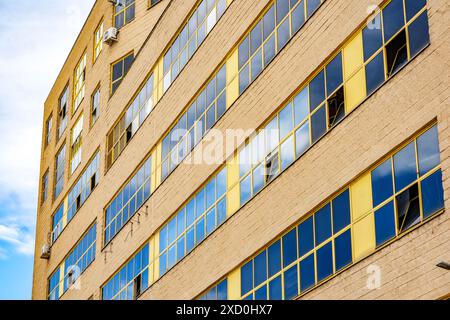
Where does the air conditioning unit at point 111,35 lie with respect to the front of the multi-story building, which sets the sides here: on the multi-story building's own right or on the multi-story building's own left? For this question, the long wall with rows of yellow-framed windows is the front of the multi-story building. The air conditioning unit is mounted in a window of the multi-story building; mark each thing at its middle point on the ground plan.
on the multi-story building's own right

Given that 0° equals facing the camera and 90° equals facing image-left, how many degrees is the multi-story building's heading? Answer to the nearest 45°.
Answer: approximately 45°
